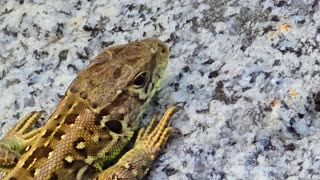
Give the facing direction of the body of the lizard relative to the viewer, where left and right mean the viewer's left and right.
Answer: facing away from the viewer and to the right of the viewer
